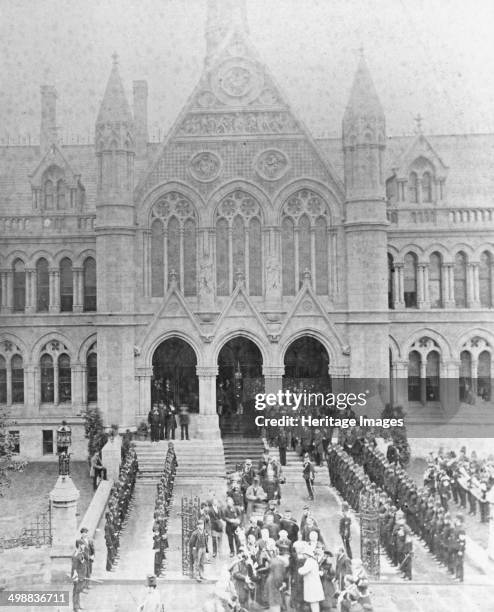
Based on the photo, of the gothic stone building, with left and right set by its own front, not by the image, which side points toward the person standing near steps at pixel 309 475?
front

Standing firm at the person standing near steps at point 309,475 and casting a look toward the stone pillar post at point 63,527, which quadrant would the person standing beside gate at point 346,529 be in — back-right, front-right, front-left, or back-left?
front-left

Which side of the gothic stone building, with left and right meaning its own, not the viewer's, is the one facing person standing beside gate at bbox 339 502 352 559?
front

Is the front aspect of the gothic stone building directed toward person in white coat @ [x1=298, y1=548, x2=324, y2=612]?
yes

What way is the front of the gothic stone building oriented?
toward the camera
